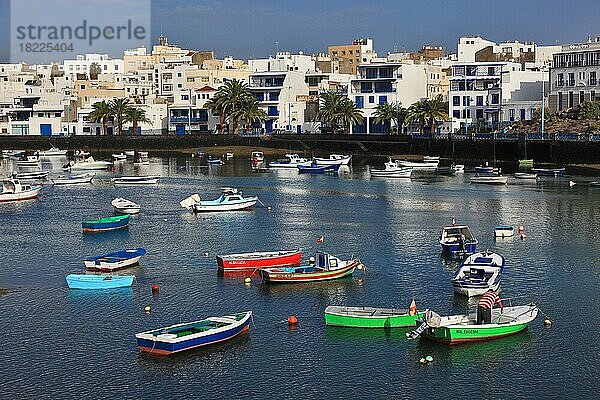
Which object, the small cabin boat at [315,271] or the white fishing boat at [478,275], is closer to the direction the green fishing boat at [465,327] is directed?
the white fishing boat

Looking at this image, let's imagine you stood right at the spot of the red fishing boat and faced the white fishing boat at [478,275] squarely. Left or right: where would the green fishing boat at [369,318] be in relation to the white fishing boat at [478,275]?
right

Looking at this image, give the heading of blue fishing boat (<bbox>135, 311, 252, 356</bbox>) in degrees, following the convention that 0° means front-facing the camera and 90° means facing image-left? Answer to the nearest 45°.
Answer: approximately 225°
